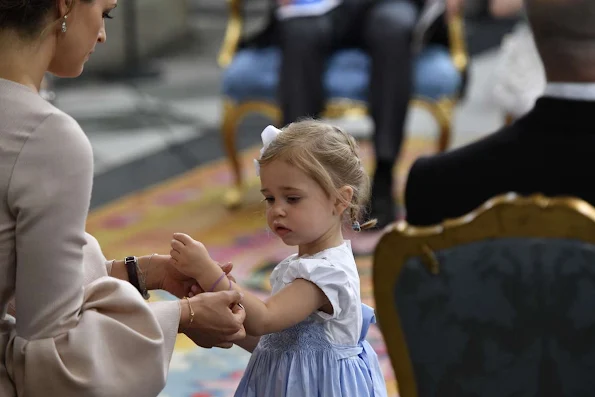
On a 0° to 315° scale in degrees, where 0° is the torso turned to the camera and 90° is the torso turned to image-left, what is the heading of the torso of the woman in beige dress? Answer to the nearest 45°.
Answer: approximately 225°

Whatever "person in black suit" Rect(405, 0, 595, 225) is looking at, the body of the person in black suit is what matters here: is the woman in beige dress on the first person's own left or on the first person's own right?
on the first person's own left

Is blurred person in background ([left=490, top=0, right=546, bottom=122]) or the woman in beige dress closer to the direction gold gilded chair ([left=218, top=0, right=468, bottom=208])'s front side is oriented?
the woman in beige dress

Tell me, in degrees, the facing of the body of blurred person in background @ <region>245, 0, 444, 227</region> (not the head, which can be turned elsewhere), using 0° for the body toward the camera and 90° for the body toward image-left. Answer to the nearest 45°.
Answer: approximately 0°

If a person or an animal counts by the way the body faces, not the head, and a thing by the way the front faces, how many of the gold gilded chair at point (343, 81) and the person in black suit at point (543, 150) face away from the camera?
1

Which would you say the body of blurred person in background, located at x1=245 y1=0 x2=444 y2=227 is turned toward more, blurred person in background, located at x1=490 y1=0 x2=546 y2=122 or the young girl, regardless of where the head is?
the young girl

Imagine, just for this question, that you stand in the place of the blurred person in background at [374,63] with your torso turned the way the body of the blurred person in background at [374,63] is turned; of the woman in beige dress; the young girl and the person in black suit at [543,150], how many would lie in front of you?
3

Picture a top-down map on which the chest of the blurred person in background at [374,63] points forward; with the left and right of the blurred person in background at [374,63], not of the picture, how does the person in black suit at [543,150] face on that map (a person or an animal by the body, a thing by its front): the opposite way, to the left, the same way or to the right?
the opposite way

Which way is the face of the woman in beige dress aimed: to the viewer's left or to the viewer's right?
to the viewer's right

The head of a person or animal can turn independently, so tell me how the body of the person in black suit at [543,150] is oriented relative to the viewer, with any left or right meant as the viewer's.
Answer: facing away from the viewer

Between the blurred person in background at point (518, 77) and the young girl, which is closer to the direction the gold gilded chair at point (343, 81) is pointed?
the young girl
